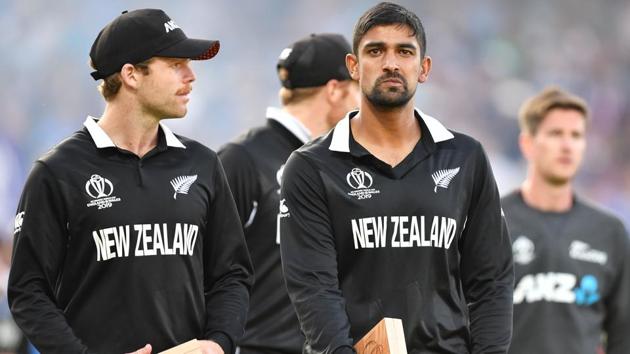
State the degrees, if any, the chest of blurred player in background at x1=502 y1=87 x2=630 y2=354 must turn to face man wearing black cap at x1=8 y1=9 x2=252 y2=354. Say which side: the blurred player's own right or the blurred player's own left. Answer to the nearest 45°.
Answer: approximately 45° to the blurred player's own right

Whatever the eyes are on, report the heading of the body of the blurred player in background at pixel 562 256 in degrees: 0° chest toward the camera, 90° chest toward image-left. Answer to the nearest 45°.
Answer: approximately 0°

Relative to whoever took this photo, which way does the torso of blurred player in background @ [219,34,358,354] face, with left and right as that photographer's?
facing away from the viewer and to the right of the viewer

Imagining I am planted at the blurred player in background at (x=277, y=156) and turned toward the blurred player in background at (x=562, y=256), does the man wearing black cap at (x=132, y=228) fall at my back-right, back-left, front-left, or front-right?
back-right

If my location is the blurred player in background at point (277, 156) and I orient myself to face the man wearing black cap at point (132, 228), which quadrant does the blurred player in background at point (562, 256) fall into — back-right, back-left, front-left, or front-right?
back-left

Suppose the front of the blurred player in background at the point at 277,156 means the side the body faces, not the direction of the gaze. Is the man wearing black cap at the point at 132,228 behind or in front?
behind

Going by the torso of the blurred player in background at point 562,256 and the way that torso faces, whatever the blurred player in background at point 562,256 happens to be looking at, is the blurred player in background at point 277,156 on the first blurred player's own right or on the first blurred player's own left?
on the first blurred player's own right
